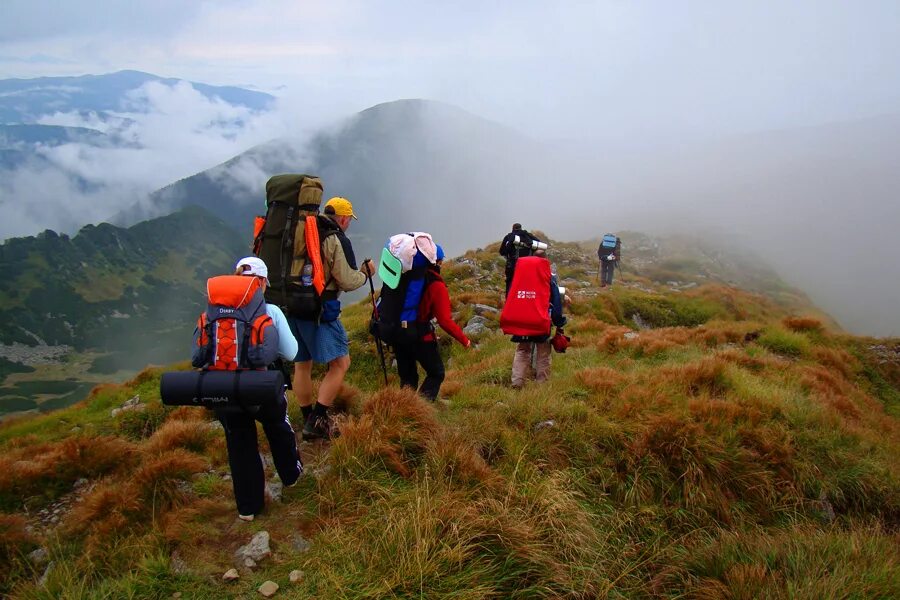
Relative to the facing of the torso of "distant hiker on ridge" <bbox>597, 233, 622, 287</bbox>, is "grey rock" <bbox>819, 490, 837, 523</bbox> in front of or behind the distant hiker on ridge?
behind

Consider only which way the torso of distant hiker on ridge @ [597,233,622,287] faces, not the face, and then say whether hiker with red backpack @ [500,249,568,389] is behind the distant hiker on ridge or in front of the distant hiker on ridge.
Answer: behind

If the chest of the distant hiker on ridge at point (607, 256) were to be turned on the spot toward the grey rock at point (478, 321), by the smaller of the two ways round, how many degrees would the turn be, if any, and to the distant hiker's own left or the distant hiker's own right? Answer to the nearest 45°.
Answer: approximately 180°

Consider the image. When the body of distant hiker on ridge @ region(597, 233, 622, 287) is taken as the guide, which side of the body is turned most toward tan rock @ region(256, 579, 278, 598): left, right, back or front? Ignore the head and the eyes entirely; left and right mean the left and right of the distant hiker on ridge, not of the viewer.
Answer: back

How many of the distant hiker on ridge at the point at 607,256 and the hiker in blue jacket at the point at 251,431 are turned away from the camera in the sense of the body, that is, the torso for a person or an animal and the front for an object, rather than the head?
2

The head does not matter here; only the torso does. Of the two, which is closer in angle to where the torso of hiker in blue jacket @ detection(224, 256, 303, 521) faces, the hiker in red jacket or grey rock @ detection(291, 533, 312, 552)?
the hiker in red jacket

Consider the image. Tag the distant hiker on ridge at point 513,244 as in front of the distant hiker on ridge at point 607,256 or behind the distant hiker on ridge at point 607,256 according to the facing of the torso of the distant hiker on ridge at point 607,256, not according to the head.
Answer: behind

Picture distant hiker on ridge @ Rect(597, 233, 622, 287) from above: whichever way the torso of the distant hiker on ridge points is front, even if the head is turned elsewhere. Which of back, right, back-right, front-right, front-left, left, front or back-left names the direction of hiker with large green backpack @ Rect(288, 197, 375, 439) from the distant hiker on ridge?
back

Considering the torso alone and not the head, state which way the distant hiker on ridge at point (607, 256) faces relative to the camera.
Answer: away from the camera

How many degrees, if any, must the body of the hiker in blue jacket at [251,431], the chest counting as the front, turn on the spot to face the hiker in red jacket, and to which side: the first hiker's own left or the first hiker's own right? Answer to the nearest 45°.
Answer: approximately 45° to the first hiker's own right

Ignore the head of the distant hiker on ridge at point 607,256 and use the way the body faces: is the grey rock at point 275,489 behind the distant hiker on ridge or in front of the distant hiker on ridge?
behind

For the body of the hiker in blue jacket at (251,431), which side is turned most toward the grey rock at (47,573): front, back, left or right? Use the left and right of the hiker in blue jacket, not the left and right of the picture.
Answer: left

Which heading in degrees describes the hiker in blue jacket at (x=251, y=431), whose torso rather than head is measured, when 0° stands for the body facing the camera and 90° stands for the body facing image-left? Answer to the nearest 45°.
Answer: approximately 180°

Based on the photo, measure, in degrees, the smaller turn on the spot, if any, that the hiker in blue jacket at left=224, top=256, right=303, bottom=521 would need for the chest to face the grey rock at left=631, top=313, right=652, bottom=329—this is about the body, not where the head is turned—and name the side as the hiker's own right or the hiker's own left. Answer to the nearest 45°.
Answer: approximately 45° to the hiker's own right

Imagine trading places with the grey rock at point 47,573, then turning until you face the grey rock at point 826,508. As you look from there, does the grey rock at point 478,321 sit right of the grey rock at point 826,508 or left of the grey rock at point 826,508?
left

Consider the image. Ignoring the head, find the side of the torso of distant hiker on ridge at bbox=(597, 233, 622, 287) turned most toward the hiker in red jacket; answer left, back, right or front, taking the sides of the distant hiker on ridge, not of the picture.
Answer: back

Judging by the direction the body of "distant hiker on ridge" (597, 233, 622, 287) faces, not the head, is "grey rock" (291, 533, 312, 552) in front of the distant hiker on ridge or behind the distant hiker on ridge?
behind
